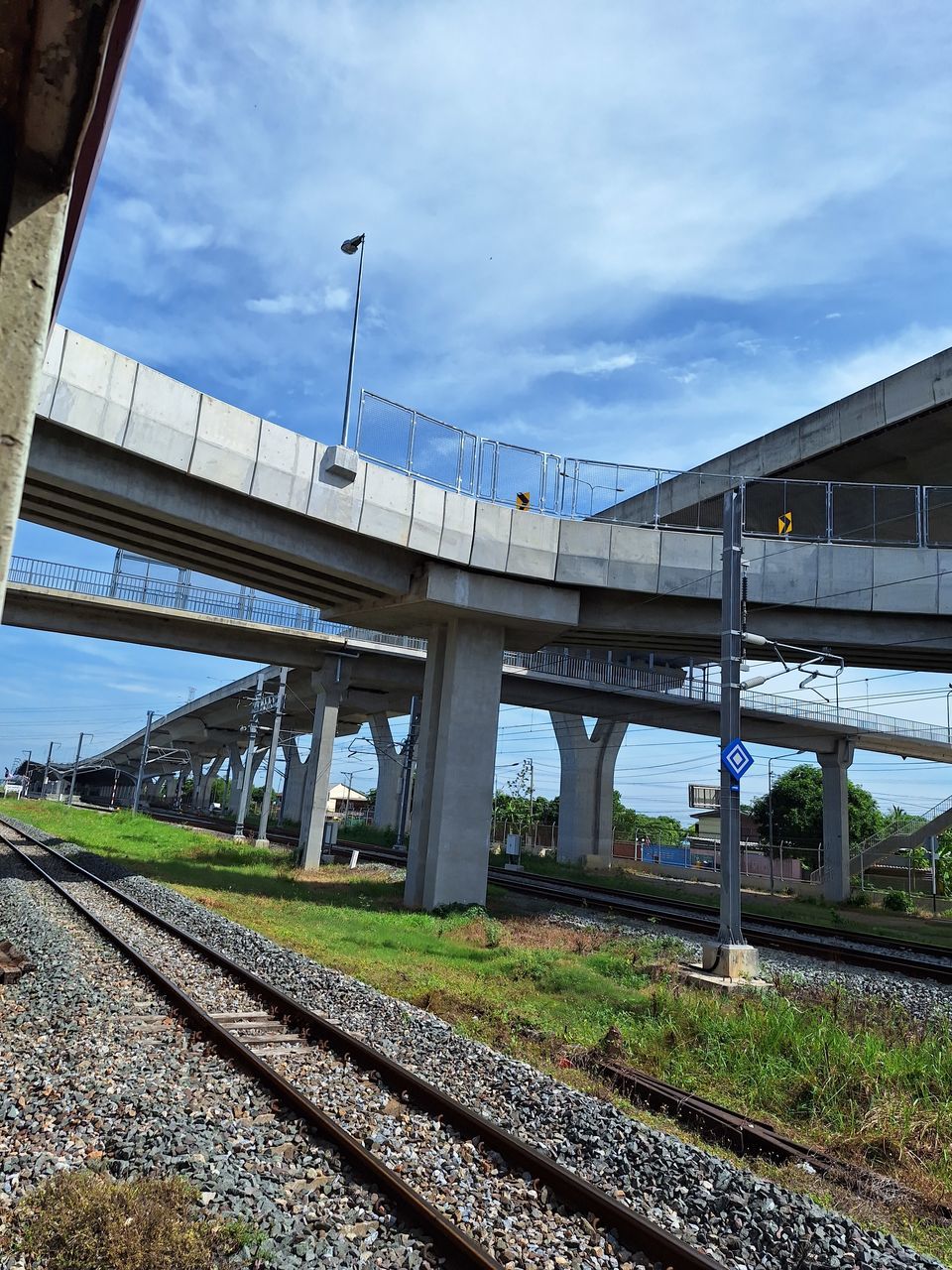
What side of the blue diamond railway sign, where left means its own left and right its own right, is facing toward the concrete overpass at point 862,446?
back

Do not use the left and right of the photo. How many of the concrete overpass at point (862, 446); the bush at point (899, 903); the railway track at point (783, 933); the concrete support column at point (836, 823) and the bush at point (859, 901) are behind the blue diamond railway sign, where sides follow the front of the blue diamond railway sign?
5

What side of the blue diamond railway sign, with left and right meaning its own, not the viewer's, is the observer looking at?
front

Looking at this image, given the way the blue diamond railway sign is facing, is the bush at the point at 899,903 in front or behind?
behind

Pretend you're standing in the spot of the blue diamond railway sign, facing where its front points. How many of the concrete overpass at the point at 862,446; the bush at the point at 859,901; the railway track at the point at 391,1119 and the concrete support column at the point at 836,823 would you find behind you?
3

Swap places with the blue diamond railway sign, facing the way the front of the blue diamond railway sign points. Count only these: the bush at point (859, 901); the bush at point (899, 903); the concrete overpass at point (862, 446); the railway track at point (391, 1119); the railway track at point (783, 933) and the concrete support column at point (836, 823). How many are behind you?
5

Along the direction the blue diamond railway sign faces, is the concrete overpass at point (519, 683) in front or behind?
behind

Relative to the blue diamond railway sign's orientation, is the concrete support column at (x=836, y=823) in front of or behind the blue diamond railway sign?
behind

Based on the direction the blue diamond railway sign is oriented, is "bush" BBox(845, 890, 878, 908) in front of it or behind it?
behind
